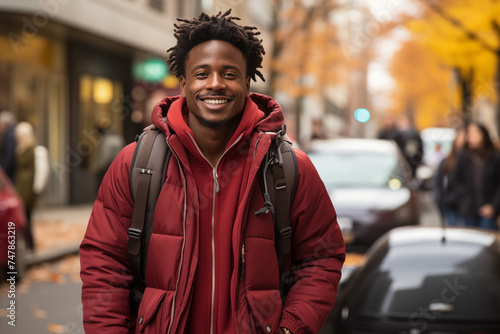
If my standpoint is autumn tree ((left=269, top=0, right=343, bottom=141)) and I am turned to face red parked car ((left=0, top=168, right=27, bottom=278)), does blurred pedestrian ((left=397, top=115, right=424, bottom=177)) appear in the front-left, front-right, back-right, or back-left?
front-left

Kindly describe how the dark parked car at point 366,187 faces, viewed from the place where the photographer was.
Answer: facing the viewer

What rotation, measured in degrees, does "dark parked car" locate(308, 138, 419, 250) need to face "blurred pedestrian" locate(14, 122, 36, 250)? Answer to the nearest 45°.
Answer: approximately 90° to its right

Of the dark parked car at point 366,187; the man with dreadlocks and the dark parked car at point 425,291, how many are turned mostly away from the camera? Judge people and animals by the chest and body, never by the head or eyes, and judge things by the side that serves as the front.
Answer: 1

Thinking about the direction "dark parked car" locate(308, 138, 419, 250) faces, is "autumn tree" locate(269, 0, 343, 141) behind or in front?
behind

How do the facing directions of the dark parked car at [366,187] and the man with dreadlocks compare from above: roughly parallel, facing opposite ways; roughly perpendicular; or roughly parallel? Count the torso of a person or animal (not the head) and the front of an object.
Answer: roughly parallel

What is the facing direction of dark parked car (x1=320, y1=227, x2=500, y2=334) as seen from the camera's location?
facing away from the viewer

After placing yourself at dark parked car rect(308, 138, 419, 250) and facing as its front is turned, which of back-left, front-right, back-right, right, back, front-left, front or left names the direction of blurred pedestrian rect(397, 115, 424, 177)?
back

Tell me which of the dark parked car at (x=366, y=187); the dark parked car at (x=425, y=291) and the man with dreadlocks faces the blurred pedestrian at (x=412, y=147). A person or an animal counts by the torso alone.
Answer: the dark parked car at (x=425, y=291)

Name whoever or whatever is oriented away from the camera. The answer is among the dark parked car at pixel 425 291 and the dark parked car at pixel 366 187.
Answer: the dark parked car at pixel 425 291

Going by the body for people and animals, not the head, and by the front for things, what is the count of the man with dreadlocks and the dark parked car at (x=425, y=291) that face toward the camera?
1

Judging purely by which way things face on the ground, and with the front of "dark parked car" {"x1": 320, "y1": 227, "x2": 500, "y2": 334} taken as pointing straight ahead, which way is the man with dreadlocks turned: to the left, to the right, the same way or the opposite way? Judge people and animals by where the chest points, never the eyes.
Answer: the opposite way

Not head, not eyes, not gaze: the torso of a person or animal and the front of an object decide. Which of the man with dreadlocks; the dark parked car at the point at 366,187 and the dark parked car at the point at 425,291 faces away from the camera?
the dark parked car at the point at 425,291

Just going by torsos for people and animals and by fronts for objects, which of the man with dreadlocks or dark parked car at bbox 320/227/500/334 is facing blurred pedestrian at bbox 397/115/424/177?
the dark parked car

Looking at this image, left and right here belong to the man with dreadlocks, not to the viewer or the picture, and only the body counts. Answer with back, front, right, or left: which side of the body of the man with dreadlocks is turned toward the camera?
front

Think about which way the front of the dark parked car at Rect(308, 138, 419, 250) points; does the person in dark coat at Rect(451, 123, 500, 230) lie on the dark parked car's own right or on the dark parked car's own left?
on the dark parked car's own left

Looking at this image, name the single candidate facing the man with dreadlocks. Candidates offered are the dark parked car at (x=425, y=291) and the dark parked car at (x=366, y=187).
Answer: the dark parked car at (x=366, y=187)

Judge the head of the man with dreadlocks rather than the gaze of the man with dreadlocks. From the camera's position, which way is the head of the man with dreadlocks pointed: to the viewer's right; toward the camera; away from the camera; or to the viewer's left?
toward the camera
